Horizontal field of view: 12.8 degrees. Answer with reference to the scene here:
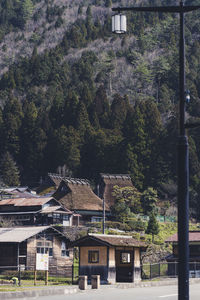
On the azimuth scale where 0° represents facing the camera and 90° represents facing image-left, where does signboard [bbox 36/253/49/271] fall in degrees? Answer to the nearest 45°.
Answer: approximately 0°

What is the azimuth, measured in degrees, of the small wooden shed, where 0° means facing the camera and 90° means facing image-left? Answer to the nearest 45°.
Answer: approximately 315°

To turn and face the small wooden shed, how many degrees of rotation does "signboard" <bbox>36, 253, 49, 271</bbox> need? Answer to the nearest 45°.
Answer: approximately 135° to its left
